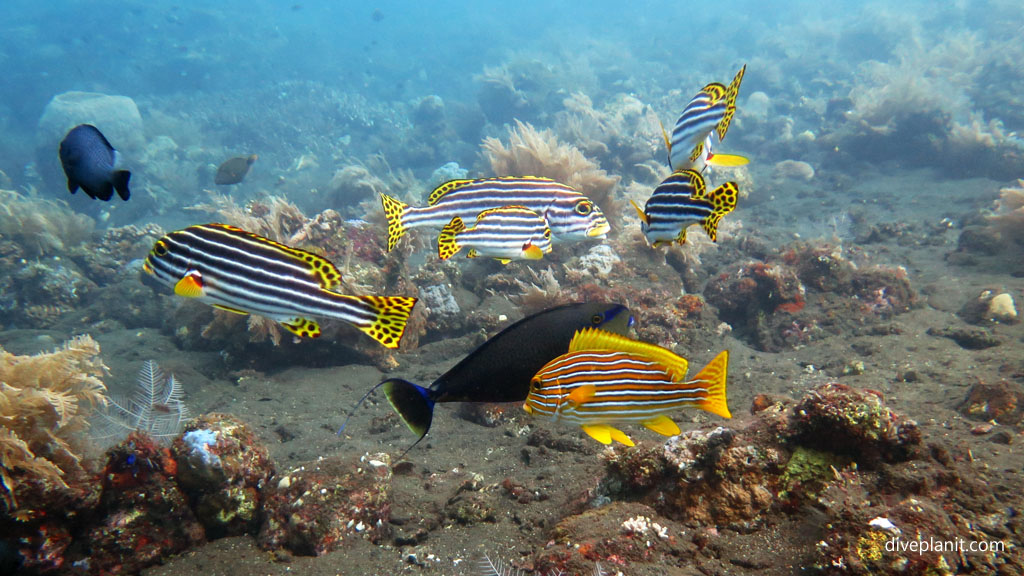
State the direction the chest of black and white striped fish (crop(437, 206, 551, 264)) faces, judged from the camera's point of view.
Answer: to the viewer's right

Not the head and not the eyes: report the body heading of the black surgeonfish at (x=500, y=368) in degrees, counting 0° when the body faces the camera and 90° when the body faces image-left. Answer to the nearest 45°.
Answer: approximately 270°

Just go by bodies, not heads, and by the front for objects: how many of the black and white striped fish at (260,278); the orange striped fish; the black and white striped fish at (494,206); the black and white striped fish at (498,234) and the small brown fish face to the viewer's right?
2

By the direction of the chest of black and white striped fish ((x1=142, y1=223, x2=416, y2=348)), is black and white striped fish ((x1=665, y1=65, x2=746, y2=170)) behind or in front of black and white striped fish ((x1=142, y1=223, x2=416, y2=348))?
behind

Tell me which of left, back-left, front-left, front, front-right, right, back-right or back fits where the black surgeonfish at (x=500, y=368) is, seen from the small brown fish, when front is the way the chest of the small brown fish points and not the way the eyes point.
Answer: left

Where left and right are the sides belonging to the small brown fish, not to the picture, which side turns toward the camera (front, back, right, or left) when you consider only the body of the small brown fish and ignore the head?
left

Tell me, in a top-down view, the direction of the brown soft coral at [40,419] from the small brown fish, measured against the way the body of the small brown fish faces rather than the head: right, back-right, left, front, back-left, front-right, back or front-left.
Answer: left

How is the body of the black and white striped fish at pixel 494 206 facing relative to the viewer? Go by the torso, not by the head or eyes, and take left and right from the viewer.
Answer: facing to the right of the viewer

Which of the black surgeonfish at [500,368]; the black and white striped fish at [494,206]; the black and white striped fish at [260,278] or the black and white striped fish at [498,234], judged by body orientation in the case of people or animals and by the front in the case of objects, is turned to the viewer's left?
the black and white striped fish at [260,278]

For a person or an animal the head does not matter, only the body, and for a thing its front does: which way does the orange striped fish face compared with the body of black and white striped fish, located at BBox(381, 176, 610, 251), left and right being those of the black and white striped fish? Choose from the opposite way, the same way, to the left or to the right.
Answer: the opposite way

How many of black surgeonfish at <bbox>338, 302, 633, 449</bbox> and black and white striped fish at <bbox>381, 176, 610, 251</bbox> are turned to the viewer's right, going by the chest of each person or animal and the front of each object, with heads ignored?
2

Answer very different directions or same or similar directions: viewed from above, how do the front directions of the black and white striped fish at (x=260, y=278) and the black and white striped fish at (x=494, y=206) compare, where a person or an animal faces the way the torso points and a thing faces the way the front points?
very different directions

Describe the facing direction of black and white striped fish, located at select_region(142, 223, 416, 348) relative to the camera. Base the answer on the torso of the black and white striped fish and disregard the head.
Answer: to the viewer's left

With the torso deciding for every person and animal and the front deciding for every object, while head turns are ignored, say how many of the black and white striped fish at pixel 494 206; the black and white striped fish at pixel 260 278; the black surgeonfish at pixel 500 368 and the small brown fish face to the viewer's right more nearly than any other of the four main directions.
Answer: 2
